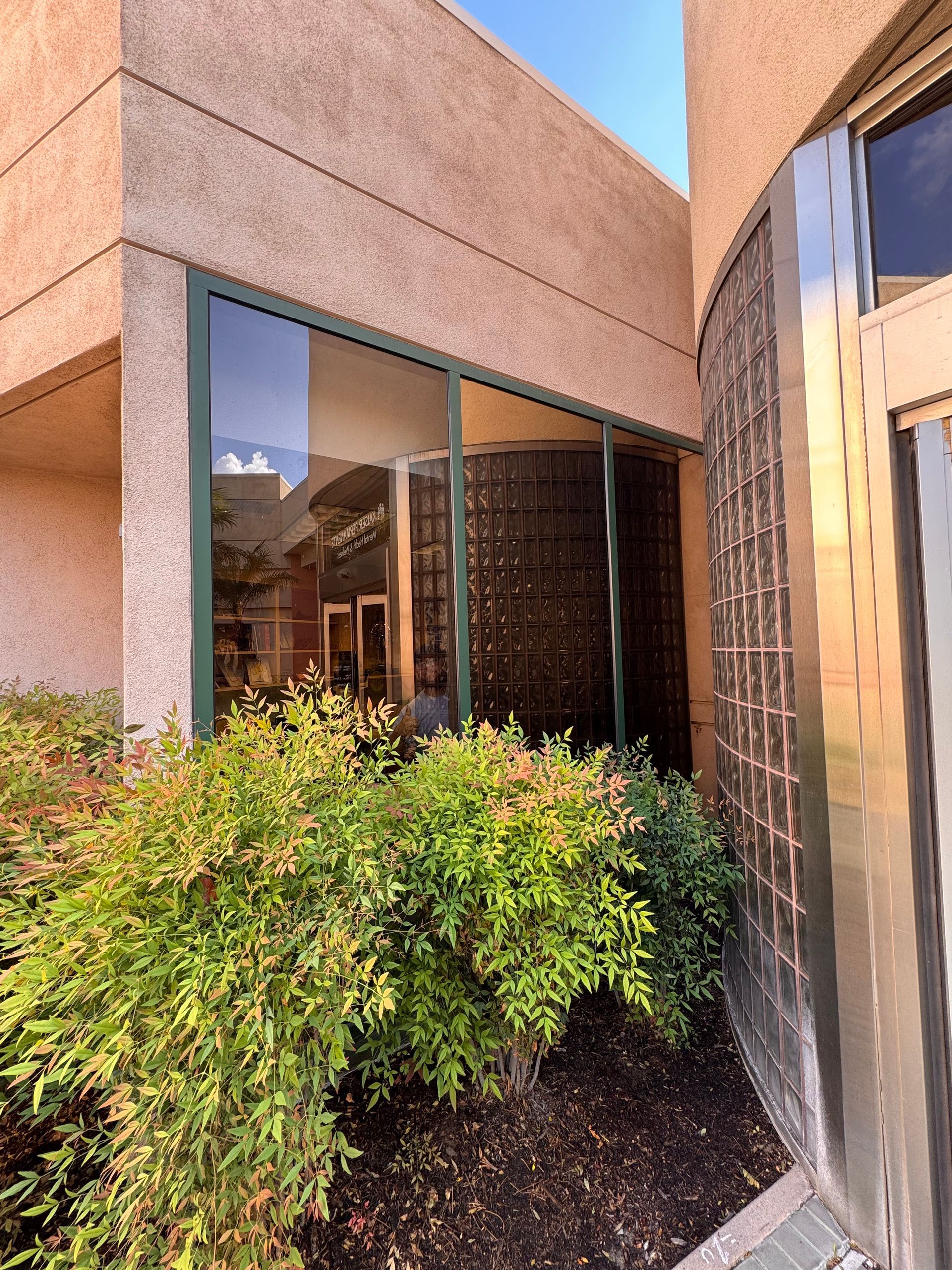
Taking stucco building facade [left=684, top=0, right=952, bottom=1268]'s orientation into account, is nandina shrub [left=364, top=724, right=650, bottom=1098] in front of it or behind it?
in front

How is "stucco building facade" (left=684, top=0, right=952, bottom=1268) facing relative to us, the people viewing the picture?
facing the viewer and to the left of the viewer

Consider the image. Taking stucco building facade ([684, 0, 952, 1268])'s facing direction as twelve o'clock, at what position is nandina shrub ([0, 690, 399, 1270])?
The nandina shrub is roughly at 12 o'clock from the stucco building facade.
